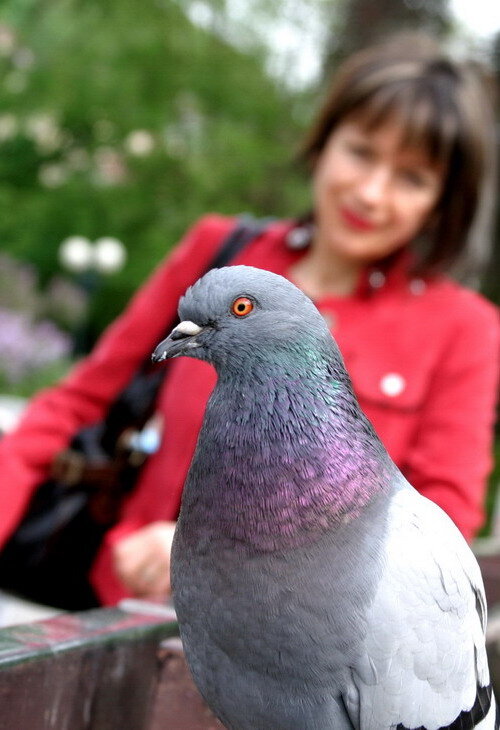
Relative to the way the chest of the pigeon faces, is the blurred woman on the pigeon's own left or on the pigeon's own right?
on the pigeon's own right

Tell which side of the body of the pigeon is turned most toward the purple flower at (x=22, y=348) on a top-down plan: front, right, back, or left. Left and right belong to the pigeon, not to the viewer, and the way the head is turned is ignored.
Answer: right

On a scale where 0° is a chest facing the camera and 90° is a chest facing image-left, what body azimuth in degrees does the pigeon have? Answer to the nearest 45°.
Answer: approximately 45°
